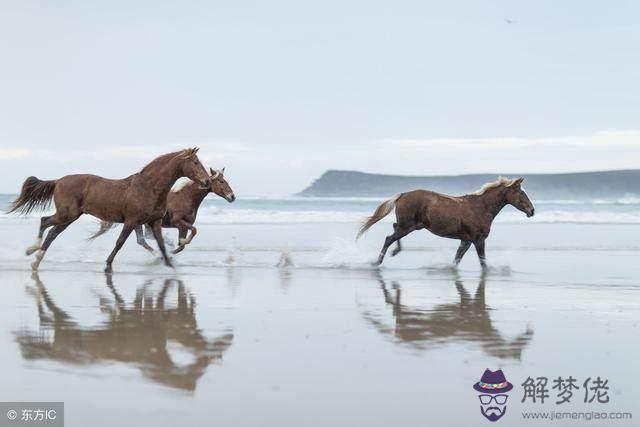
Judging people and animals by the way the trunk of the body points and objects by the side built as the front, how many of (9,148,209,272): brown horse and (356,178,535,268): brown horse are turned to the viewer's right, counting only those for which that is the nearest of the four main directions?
2

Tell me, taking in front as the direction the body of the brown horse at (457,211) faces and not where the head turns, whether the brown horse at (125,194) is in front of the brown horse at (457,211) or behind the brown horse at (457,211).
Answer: behind

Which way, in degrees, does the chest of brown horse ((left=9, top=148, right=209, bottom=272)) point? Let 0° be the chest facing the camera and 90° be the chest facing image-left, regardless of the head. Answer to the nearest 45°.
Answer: approximately 270°

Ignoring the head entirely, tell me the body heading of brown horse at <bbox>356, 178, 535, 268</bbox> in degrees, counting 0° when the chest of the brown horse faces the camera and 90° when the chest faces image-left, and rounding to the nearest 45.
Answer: approximately 270°

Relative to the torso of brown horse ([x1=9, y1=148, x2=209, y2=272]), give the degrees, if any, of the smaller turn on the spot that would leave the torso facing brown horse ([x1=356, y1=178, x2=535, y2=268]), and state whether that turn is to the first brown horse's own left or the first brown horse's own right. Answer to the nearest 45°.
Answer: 0° — it already faces it
